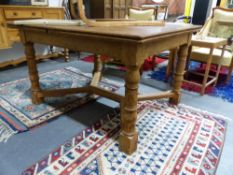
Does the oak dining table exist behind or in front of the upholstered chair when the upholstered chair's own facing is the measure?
in front

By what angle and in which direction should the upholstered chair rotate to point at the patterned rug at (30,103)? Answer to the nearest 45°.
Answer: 0° — it already faces it

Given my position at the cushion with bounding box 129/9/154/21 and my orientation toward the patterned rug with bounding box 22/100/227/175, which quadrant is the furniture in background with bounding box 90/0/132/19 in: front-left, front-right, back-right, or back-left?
back-right

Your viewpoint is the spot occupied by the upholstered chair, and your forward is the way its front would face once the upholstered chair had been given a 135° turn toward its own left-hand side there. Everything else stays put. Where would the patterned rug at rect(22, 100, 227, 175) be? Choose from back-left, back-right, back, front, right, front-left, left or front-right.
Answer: right

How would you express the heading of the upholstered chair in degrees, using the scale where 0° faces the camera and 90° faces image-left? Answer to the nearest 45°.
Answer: approximately 45°

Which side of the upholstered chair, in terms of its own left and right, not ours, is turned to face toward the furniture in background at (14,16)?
front

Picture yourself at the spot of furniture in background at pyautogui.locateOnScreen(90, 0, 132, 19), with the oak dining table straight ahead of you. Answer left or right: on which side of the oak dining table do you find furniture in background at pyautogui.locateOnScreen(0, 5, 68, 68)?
right

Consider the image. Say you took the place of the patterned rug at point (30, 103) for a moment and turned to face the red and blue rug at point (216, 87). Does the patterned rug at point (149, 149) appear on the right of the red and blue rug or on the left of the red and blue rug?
right

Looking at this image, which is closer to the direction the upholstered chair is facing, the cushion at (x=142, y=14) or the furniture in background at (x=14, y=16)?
the furniture in background

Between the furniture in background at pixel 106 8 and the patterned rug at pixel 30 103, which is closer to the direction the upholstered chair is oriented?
the patterned rug

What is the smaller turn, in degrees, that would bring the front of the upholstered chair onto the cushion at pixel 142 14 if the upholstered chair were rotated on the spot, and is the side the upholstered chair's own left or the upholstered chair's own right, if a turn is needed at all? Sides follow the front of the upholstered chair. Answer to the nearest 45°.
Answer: approximately 45° to the upholstered chair's own right
